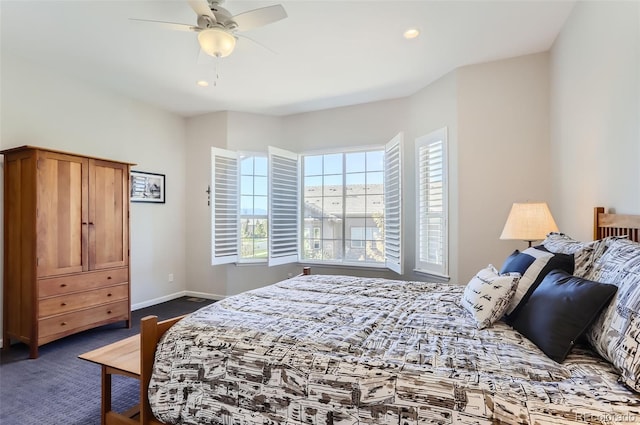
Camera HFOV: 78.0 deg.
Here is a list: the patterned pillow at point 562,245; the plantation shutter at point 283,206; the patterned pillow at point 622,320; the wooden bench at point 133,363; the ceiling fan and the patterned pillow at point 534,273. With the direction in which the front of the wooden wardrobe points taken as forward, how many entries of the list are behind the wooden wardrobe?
0

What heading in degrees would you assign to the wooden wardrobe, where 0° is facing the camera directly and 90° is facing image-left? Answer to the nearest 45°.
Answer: approximately 315°

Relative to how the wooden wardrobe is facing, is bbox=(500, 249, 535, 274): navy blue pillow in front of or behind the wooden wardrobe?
in front

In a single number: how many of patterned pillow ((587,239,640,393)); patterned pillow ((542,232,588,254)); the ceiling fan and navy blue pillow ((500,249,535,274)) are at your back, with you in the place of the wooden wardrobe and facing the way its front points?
0

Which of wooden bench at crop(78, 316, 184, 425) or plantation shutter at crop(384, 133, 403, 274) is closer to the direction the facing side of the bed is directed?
the wooden bench

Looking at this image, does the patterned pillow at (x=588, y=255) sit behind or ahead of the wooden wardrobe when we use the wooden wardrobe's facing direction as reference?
ahead

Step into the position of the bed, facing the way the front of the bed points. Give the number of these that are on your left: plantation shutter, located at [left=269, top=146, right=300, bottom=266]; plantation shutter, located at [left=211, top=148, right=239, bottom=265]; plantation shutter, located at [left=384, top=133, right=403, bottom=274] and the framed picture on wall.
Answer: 0

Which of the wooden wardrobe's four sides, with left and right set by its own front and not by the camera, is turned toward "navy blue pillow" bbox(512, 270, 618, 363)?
front

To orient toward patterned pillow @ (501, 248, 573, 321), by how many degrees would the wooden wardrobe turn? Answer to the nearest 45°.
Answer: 0° — it already faces it

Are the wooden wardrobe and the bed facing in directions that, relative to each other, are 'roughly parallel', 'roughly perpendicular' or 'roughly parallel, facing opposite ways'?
roughly parallel, facing opposite ways

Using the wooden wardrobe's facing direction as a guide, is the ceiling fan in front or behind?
in front

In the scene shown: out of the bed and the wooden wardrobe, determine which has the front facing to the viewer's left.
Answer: the bed

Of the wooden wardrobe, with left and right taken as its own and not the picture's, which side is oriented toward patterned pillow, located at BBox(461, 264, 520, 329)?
front

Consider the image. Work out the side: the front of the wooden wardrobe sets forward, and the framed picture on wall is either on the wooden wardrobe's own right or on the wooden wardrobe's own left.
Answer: on the wooden wardrobe's own left

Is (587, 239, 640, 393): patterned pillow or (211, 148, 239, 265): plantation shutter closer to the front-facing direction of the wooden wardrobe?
the patterned pillow

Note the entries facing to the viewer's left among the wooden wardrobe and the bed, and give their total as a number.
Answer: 1

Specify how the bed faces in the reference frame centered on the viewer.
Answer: facing to the left of the viewer
